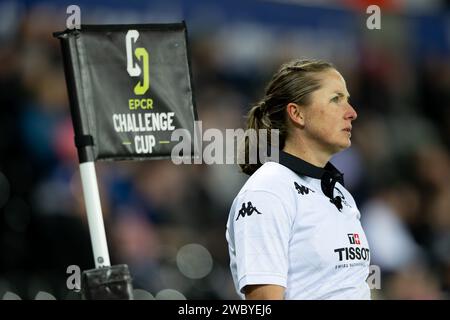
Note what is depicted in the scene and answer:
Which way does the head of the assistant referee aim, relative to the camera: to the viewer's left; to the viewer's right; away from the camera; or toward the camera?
to the viewer's right

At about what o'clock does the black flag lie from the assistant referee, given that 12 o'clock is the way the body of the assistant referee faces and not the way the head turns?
The black flag is roughly at 5 o'clock from the assistant referee.

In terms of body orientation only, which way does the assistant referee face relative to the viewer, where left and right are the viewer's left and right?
facing the viewer and to the right of the viewer

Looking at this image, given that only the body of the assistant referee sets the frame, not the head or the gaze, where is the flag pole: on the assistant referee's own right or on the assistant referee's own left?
on the assistant referee's own right
